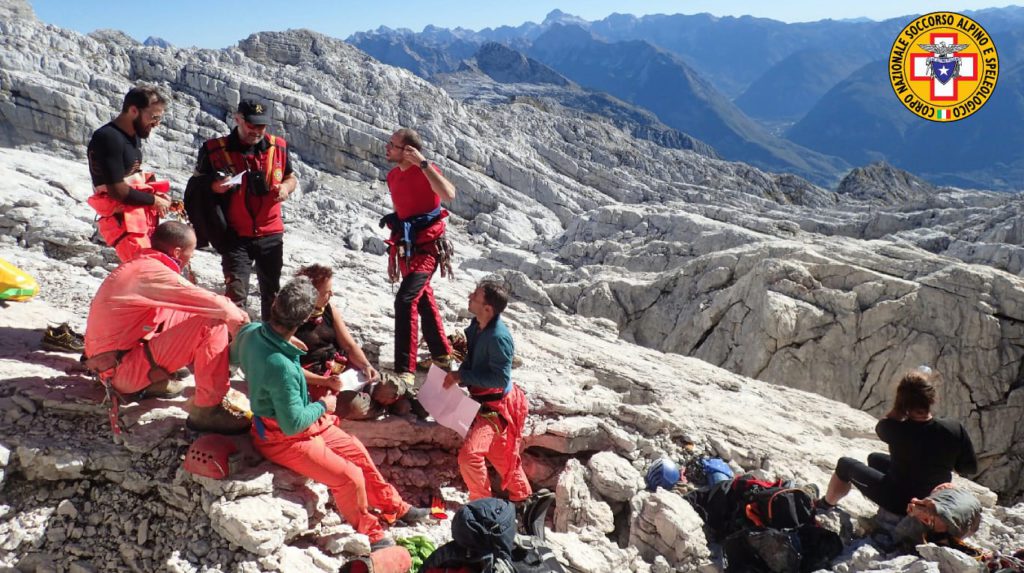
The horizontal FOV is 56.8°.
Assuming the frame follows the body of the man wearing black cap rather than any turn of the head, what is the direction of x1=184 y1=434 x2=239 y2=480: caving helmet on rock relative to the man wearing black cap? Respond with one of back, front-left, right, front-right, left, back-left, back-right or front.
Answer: front

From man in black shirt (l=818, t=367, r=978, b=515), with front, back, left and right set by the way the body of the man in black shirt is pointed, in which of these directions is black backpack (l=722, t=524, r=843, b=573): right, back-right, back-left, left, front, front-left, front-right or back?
left

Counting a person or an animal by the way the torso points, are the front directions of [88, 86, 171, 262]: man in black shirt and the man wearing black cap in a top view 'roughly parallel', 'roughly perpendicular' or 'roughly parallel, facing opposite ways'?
roughly perpendicular

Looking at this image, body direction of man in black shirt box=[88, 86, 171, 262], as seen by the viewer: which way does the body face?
to the viewer's right

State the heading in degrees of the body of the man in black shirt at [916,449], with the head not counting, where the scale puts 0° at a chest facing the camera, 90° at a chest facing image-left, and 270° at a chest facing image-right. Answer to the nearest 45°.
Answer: approximately 135°

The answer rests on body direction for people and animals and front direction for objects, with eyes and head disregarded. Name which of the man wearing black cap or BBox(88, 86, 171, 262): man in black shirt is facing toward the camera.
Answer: the man wearing black cap

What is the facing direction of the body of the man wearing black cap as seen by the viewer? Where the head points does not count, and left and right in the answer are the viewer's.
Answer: facing the viewer

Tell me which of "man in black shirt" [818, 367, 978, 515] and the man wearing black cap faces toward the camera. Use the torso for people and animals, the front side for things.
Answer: the man wearing black cap

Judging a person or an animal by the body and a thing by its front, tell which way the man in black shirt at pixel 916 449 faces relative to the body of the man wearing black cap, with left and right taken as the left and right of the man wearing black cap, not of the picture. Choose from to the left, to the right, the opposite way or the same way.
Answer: the opposite way

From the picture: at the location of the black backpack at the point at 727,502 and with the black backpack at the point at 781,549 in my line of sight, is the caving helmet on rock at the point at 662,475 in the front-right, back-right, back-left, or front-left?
back-right

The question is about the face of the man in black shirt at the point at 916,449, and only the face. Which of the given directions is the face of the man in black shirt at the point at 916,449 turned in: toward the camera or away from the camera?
away from the camera
